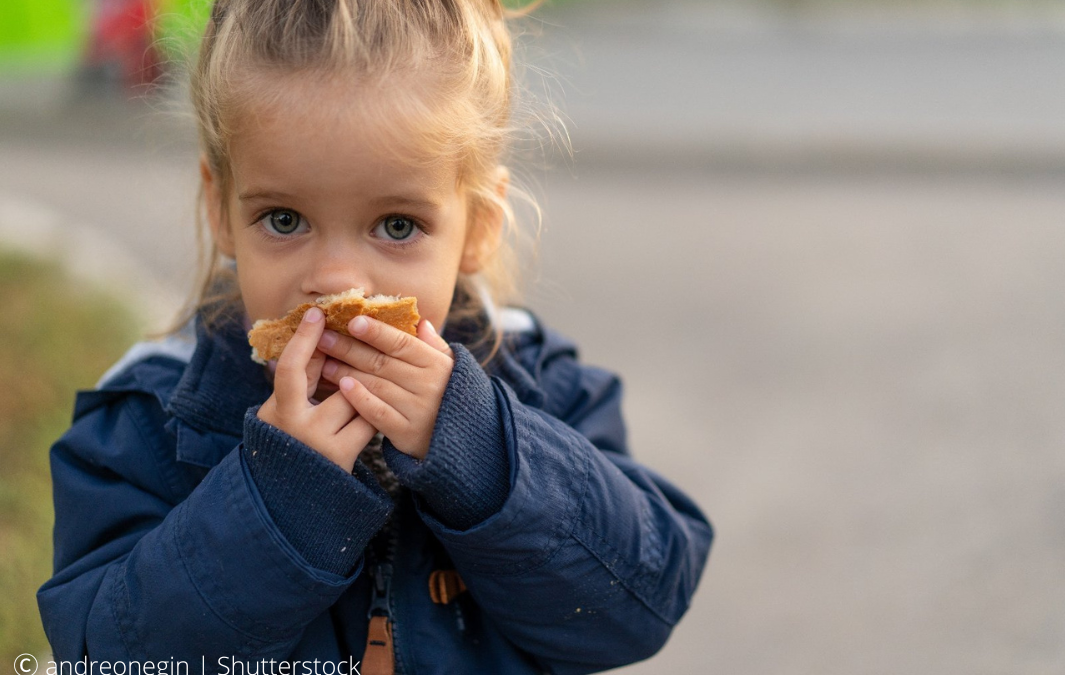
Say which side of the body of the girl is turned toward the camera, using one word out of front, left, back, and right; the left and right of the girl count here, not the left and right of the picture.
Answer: front

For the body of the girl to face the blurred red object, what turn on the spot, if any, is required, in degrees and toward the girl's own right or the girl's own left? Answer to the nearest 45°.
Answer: approximately 180°

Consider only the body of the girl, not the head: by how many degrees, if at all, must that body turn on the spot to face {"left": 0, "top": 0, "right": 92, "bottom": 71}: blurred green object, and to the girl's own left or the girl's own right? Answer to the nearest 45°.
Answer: approximately 135° to the girl's own right
